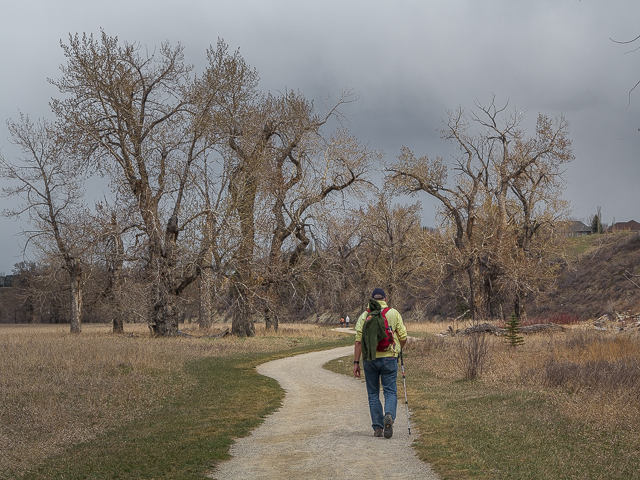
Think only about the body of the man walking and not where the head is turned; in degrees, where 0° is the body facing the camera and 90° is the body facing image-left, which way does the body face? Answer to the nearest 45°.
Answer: approximately 180°

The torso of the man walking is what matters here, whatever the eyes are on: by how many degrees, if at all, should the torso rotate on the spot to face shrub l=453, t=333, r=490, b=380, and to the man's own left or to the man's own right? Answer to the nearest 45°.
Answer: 0° — they already face it
